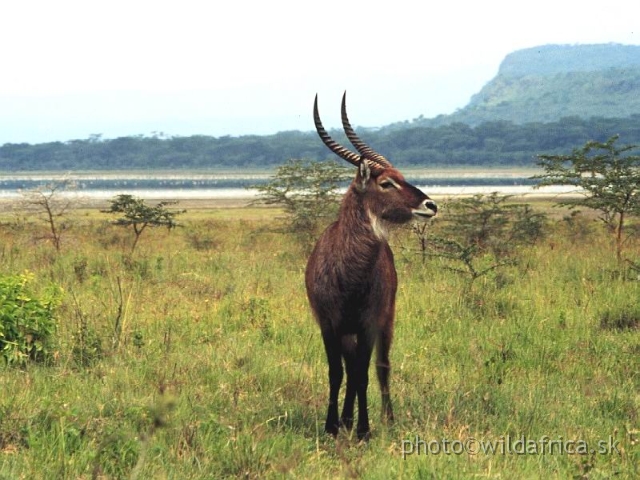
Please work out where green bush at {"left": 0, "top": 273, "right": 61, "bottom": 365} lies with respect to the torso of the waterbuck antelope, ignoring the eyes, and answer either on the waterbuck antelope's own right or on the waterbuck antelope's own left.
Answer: on the waterbuck antelope's own right

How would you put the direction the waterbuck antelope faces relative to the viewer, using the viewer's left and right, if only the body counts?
facing the viewer

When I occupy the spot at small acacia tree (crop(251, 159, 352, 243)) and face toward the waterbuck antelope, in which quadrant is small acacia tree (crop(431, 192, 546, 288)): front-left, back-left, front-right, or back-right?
front-left

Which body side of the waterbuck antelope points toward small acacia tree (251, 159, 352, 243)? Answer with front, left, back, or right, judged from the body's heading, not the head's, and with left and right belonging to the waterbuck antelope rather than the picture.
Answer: back

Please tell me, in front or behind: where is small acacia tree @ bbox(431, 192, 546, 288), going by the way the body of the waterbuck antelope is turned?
behind

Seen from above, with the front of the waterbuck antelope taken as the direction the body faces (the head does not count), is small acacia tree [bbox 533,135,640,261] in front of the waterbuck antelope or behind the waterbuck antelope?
behind
